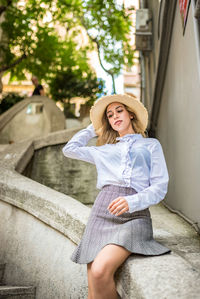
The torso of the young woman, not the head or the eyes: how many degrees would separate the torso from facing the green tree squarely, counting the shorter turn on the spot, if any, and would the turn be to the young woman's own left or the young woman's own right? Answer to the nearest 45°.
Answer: approximately 180°

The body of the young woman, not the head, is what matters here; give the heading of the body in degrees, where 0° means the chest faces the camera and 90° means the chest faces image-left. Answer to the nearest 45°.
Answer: approximately 0°

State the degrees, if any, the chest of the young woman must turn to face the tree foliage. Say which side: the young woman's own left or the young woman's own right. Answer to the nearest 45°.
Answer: approximately 180°
